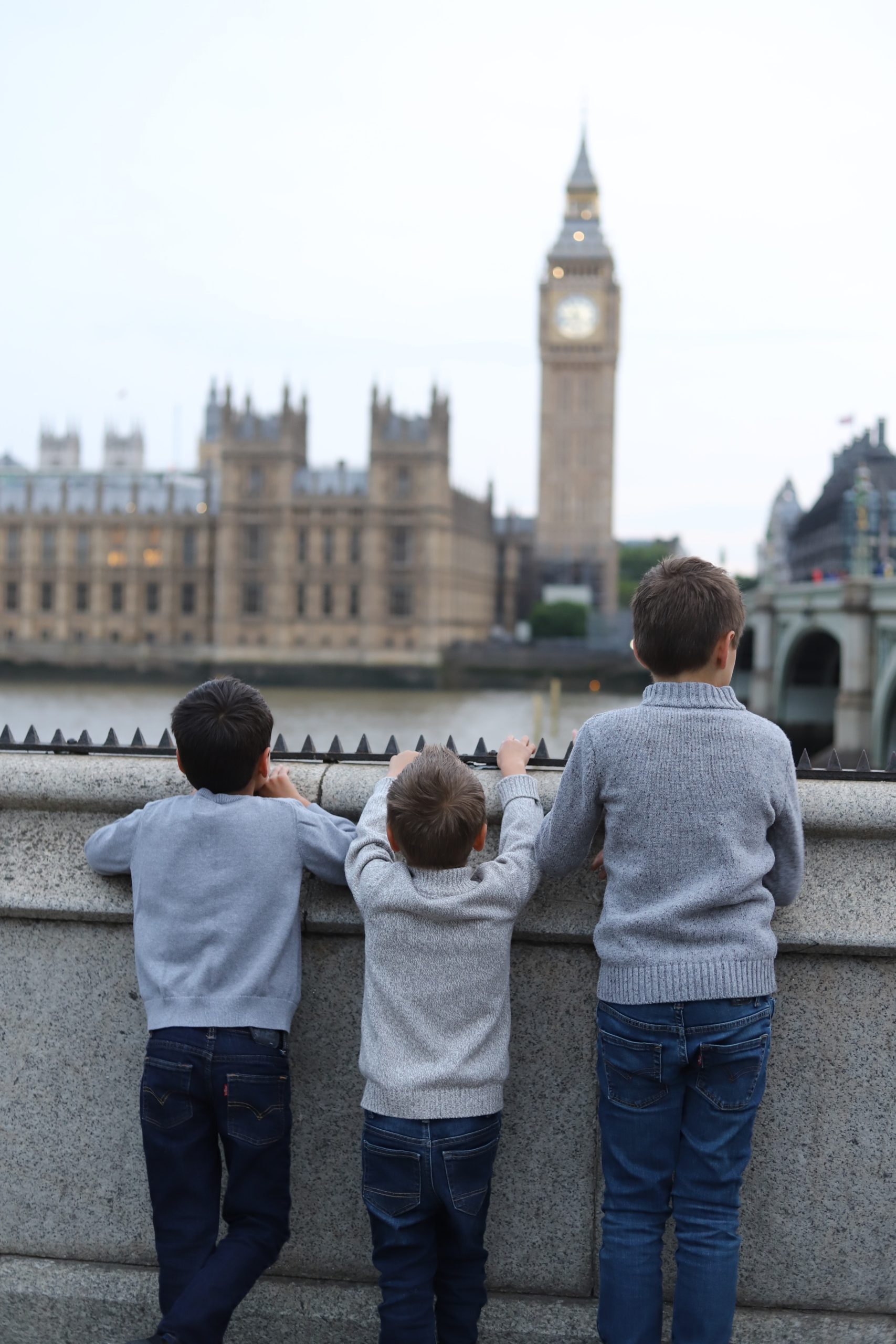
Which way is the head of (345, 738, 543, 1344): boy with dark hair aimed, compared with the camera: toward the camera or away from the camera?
away from the camera

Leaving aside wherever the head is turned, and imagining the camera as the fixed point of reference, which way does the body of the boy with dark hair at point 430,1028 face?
away from the camera

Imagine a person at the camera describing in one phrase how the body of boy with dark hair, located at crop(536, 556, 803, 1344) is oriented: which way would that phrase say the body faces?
away from the camera

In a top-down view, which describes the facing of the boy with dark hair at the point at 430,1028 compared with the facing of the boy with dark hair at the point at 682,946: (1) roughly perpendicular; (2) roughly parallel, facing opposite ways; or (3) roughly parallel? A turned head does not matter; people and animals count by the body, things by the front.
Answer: roughly parallel

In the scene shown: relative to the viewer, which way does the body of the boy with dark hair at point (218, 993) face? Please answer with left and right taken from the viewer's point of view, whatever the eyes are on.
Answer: facing away from the viewer

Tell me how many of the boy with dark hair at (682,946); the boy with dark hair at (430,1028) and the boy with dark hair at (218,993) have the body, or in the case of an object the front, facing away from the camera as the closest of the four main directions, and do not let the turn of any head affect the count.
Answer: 3

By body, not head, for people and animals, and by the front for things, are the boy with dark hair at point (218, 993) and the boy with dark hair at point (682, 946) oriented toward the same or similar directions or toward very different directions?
same or similar directions

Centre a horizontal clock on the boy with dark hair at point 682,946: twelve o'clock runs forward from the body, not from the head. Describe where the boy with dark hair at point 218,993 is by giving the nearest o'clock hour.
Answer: the boy with dark hair at point 218,993 is roughly at 9 o'clock from the boy with dark hair at point 682,946.

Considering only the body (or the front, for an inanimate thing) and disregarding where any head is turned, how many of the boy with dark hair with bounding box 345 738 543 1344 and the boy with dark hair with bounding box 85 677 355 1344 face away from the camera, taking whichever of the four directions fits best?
2

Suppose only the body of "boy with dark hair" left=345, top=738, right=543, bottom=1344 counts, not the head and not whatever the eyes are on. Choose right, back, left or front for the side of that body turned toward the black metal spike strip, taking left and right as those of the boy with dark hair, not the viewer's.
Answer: front
